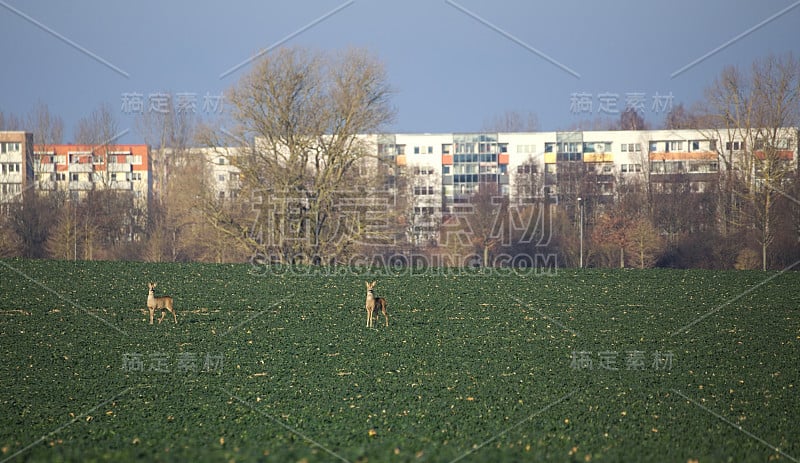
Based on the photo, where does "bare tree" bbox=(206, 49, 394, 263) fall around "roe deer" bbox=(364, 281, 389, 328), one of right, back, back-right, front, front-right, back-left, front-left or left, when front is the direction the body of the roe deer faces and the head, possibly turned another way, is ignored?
back-right

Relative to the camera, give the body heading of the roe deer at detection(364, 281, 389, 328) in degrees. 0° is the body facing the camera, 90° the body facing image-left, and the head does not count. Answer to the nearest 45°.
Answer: approximately 45°
